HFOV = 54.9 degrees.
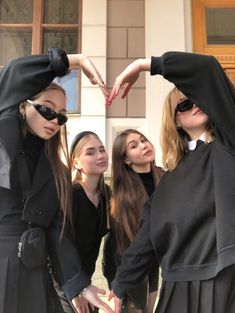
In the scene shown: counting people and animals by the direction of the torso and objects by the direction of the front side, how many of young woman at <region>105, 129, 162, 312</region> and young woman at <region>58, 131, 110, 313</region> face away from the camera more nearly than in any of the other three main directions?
0

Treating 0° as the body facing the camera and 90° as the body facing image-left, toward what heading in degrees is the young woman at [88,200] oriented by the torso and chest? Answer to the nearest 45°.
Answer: approximately 315°

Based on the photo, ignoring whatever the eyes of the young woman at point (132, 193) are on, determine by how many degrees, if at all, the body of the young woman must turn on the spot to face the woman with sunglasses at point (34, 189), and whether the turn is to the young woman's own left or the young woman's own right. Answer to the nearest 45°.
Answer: approximately 90° to the young woman's own right

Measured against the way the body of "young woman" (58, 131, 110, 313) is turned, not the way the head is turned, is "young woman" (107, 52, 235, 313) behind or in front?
in front

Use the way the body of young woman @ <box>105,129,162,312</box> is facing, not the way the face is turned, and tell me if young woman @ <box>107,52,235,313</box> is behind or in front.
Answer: in front

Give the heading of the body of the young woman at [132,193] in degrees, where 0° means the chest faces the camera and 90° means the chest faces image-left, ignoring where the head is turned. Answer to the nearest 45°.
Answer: approximately 315°

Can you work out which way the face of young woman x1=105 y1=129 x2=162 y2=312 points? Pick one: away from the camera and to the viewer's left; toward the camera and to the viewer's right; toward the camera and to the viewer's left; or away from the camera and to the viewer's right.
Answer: toward the camera and to the viewer's right
